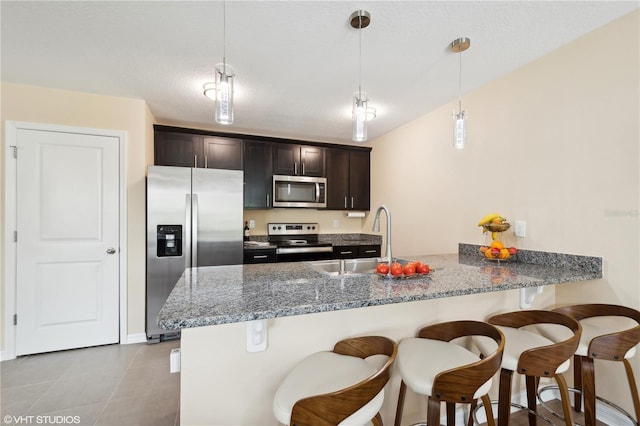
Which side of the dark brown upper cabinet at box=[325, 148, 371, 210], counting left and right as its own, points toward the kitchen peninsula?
front

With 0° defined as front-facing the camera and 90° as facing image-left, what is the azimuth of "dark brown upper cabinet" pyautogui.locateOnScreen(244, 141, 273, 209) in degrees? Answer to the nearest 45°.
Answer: approximately 0°

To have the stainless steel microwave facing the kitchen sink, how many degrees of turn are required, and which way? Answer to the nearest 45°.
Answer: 0° — it already faces it

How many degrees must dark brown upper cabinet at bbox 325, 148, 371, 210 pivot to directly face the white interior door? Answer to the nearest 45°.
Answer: approximately 45° to its right

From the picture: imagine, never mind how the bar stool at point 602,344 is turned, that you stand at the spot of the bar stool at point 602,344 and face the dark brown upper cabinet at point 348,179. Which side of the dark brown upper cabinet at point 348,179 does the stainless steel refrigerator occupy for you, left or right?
left

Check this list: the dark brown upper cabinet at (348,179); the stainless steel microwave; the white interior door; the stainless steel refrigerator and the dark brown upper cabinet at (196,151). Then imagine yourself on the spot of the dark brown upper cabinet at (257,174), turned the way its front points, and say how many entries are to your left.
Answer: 2

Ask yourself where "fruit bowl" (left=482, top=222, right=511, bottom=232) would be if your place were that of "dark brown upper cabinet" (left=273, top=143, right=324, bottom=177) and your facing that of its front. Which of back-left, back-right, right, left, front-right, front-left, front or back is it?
front-left

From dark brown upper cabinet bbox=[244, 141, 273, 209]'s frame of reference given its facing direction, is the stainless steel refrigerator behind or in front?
in front

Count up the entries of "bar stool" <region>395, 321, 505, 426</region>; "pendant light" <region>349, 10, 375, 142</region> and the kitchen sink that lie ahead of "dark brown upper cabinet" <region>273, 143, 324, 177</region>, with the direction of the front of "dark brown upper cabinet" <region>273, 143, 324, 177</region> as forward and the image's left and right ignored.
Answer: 3

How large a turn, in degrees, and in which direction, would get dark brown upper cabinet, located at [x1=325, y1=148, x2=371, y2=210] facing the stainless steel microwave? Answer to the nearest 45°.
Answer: approximately 45° to its right

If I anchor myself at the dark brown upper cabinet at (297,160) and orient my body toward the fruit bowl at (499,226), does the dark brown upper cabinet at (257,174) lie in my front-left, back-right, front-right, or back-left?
back-right

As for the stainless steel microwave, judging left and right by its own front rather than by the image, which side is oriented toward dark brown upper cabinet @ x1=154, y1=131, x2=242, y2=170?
right

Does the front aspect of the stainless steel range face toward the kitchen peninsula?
yes

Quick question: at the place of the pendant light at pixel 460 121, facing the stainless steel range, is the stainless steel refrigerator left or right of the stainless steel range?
left
